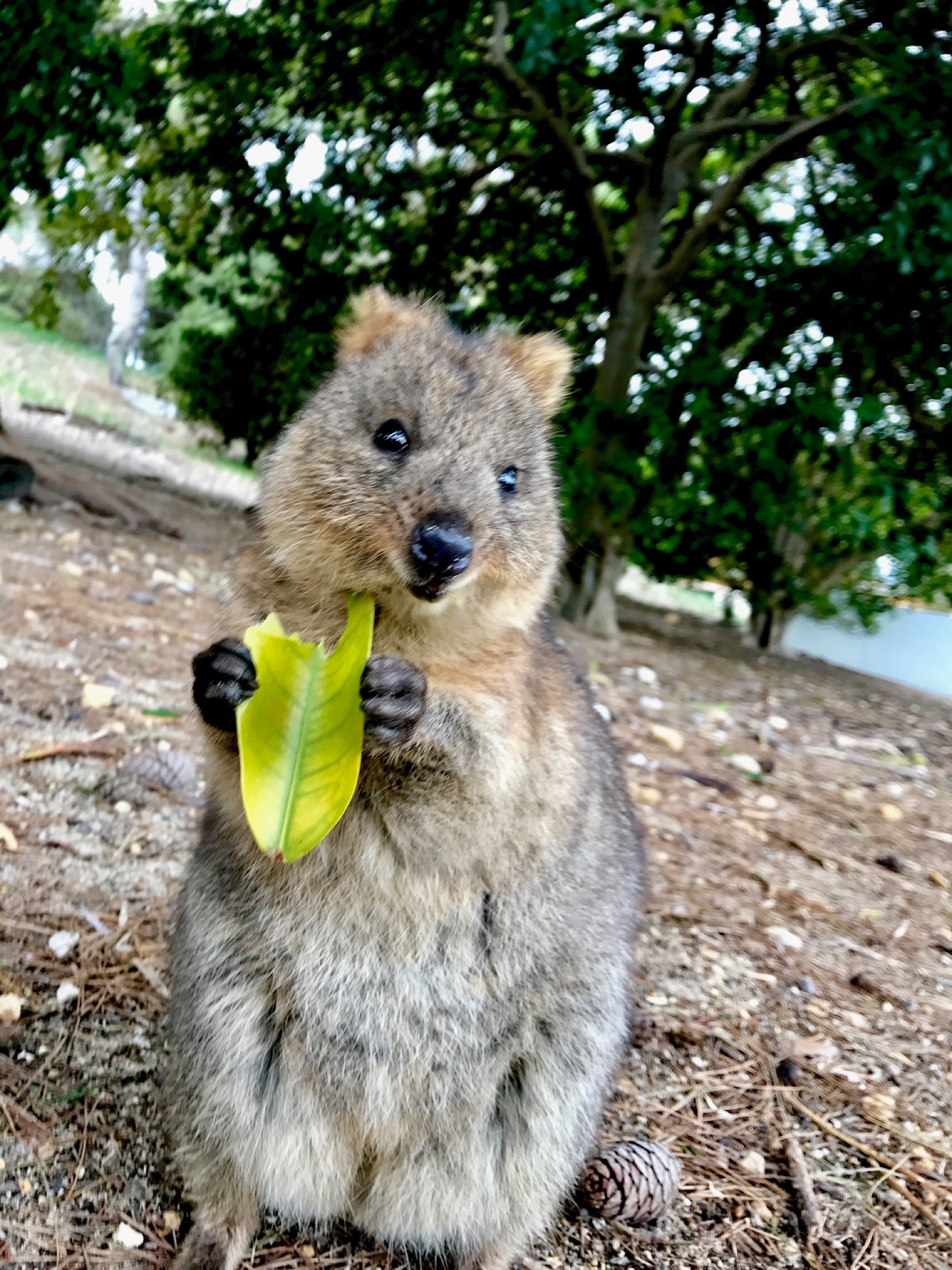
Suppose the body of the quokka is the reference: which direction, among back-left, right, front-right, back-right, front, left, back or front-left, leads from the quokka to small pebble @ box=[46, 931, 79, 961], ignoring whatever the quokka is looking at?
back-right

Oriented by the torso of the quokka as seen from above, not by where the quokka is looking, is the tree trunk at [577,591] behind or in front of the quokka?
behind

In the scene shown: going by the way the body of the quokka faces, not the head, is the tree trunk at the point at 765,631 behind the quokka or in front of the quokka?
behind

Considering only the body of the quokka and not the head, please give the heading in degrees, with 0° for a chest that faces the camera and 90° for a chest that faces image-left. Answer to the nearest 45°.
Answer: approximately 0°

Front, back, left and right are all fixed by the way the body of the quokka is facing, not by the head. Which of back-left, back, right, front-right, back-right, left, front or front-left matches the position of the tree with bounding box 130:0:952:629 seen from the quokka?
back

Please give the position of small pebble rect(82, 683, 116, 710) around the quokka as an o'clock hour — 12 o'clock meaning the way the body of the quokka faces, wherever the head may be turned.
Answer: The small pebble is roughly at 5 o'clock from the quokka.

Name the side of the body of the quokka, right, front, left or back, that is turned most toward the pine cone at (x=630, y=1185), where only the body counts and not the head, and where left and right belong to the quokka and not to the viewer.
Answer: left

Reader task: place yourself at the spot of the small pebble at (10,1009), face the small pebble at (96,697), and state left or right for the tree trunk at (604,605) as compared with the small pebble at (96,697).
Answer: right

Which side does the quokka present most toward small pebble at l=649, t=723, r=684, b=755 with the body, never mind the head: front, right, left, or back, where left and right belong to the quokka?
back

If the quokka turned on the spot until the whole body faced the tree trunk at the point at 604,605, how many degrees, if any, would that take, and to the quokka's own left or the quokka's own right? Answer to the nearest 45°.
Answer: approximately 180°

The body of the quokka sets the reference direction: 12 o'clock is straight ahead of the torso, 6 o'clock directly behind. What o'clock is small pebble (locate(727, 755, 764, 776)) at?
The small pebble is roughly at 7 o'clock from the quokka.

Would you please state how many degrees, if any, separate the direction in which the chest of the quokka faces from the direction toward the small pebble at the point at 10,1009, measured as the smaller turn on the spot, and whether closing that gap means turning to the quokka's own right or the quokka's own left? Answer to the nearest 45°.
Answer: approximately 90° to the quokka's own right

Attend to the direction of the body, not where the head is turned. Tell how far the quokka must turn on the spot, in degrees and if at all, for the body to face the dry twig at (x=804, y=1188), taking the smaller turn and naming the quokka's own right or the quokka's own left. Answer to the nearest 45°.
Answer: approximately 90° to the quokka's own left
